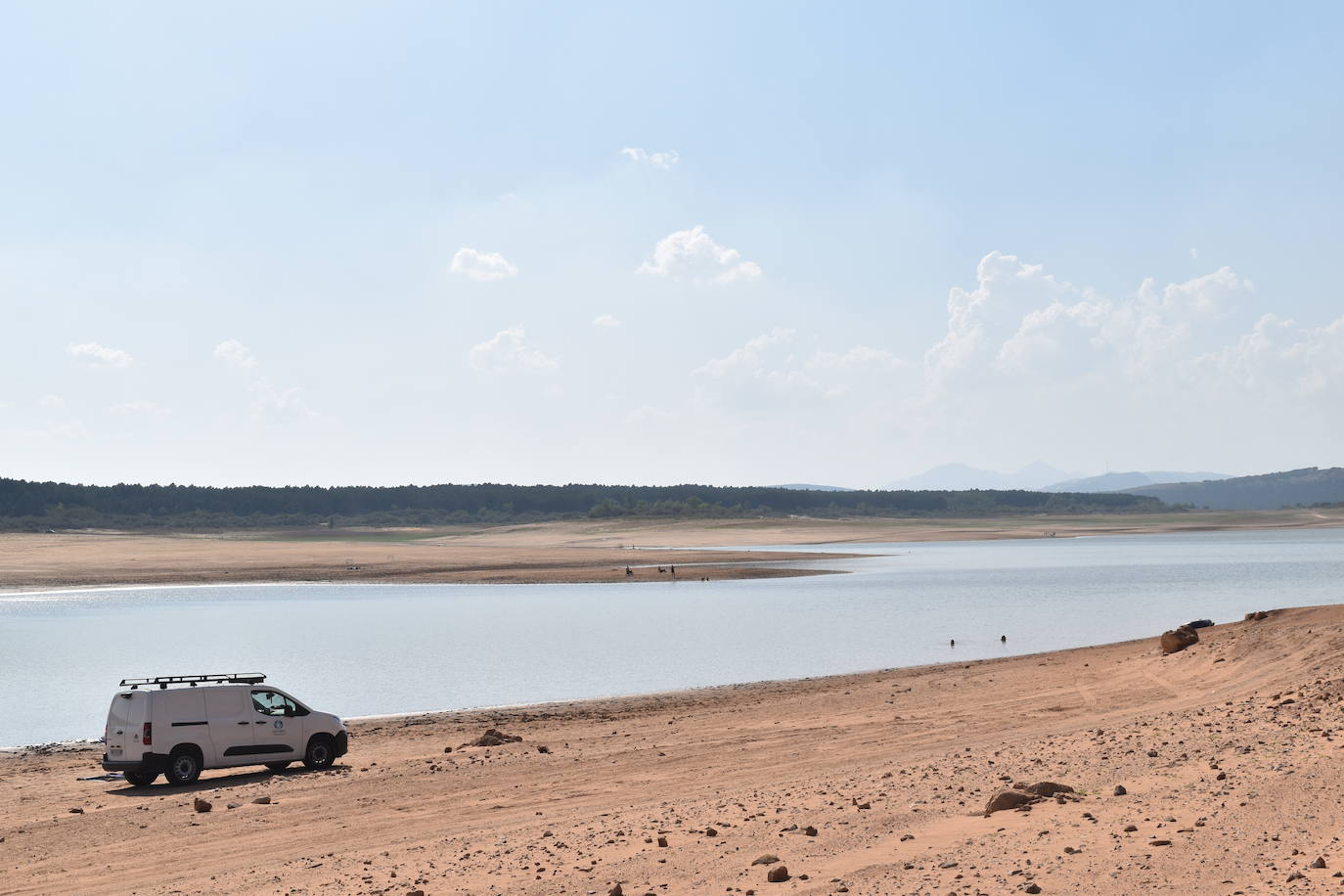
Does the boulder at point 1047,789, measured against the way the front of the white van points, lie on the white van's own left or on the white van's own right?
on the white van's own right

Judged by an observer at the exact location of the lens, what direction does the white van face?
facing away from the viewer and to the right of the viewer

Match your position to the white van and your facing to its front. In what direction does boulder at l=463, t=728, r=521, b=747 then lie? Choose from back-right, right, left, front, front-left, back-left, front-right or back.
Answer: front-right

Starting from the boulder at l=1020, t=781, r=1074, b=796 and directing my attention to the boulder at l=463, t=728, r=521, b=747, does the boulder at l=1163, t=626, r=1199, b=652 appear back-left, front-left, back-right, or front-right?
front-right

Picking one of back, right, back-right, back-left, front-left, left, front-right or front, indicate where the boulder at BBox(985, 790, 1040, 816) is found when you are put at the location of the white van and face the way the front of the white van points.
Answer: right

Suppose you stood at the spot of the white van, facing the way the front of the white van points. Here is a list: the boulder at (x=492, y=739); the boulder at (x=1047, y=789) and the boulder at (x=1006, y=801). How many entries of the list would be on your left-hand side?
0
